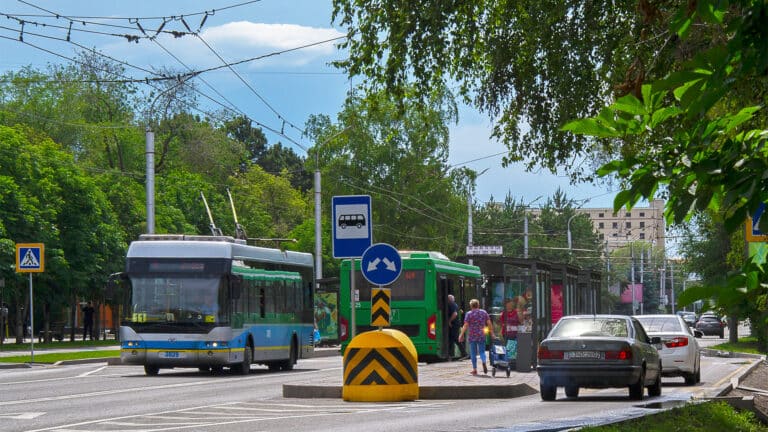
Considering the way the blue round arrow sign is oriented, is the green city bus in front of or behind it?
behind

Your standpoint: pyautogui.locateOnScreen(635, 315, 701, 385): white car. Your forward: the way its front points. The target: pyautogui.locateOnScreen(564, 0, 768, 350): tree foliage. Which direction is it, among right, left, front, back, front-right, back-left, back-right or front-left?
back

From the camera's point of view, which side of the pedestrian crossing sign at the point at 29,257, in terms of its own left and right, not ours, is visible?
front

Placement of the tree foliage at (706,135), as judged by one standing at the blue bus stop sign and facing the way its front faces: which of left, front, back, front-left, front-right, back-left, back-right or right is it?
front

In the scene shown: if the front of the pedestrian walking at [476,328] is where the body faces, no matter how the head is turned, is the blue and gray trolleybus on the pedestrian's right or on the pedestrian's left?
on the pedestrian's left

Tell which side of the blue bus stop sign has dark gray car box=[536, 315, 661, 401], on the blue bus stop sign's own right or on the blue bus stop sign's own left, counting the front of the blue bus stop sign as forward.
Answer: on the blue bus stop sign's own left

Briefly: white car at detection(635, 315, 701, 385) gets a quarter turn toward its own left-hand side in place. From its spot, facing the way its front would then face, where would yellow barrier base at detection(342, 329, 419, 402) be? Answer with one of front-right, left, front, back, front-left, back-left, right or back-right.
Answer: front-left

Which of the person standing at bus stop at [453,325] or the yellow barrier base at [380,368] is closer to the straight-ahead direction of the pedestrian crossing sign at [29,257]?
the yellow barrier base

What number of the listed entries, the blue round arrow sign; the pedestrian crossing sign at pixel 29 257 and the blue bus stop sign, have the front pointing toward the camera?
3

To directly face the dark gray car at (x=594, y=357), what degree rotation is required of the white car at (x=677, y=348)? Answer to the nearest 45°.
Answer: approximately 180°
